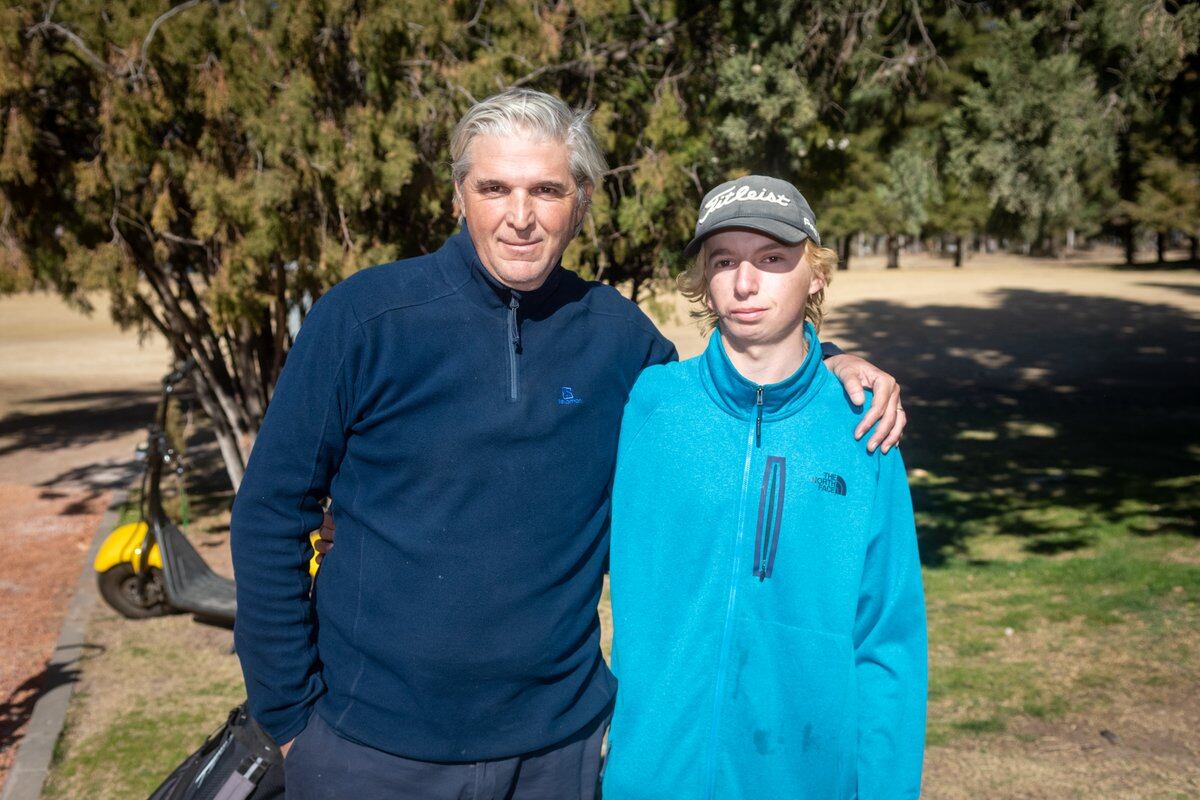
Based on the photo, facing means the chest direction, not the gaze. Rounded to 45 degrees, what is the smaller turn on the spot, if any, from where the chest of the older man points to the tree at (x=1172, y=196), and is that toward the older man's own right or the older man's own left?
approximately 135° to the older man's own left

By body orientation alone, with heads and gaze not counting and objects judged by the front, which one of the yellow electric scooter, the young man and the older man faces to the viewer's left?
the yellow electric scooter

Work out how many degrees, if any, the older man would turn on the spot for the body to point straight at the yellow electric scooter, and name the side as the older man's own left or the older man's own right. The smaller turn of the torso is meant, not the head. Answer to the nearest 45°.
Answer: approximately 135° to the older man's own right

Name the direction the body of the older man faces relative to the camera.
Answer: toward the camera

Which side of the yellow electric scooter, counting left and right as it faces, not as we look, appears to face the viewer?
left

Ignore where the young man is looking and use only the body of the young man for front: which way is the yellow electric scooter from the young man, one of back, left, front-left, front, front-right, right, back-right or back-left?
back-right

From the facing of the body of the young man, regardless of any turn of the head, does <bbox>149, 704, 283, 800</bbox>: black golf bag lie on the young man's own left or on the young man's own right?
on the young man's own right

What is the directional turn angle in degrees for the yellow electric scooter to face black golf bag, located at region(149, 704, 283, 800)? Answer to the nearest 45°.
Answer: approximately 90° to its left

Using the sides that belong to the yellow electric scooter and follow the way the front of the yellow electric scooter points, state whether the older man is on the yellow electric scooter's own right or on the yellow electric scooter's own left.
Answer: on the yellow electric scooter's own left

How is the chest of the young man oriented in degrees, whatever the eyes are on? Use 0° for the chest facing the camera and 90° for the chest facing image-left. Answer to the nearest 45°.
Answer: approximately 0°
